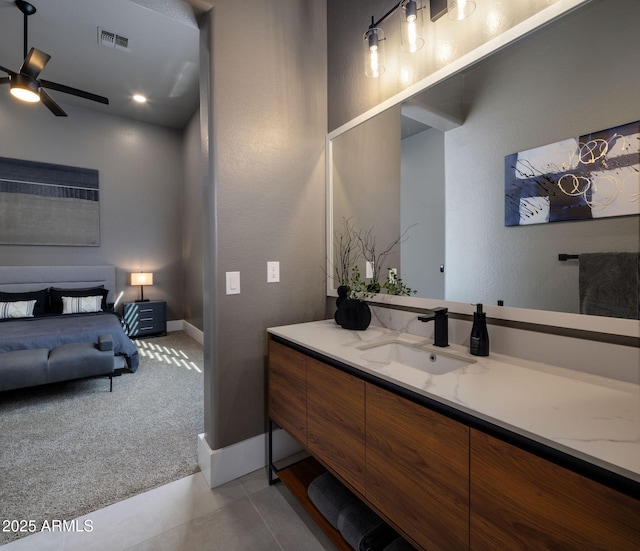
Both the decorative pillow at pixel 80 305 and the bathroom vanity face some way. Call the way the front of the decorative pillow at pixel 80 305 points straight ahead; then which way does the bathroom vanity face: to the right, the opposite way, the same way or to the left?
to the right

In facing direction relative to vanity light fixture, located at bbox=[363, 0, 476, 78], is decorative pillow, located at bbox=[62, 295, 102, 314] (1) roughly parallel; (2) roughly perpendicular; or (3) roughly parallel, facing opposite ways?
roughly perpendicular

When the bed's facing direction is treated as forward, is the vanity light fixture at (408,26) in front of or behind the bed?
in front

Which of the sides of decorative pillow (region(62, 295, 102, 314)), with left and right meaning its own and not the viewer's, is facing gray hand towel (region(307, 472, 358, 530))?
front

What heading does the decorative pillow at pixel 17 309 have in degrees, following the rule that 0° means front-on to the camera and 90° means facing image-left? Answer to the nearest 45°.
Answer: approximately 0°

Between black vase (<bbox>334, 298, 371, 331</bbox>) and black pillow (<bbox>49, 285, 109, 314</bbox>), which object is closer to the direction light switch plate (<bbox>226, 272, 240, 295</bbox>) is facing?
the black vase

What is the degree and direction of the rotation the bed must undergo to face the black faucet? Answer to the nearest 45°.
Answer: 0° — it already faces it

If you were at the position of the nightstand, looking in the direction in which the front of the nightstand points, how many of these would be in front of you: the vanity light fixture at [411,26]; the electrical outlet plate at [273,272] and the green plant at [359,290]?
3
